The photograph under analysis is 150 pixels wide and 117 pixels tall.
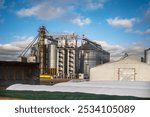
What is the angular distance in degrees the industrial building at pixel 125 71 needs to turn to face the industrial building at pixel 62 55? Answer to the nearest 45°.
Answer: approximately 135° to its right

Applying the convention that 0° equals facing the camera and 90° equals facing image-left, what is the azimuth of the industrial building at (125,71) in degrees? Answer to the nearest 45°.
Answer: approximately 0°

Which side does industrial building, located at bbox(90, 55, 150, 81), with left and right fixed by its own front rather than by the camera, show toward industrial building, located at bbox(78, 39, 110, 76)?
back

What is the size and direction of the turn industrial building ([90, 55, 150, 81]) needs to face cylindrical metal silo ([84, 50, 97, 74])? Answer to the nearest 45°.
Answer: approximately 135° to its right

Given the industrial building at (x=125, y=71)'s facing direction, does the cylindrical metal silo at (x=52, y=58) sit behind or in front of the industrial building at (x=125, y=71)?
behind
